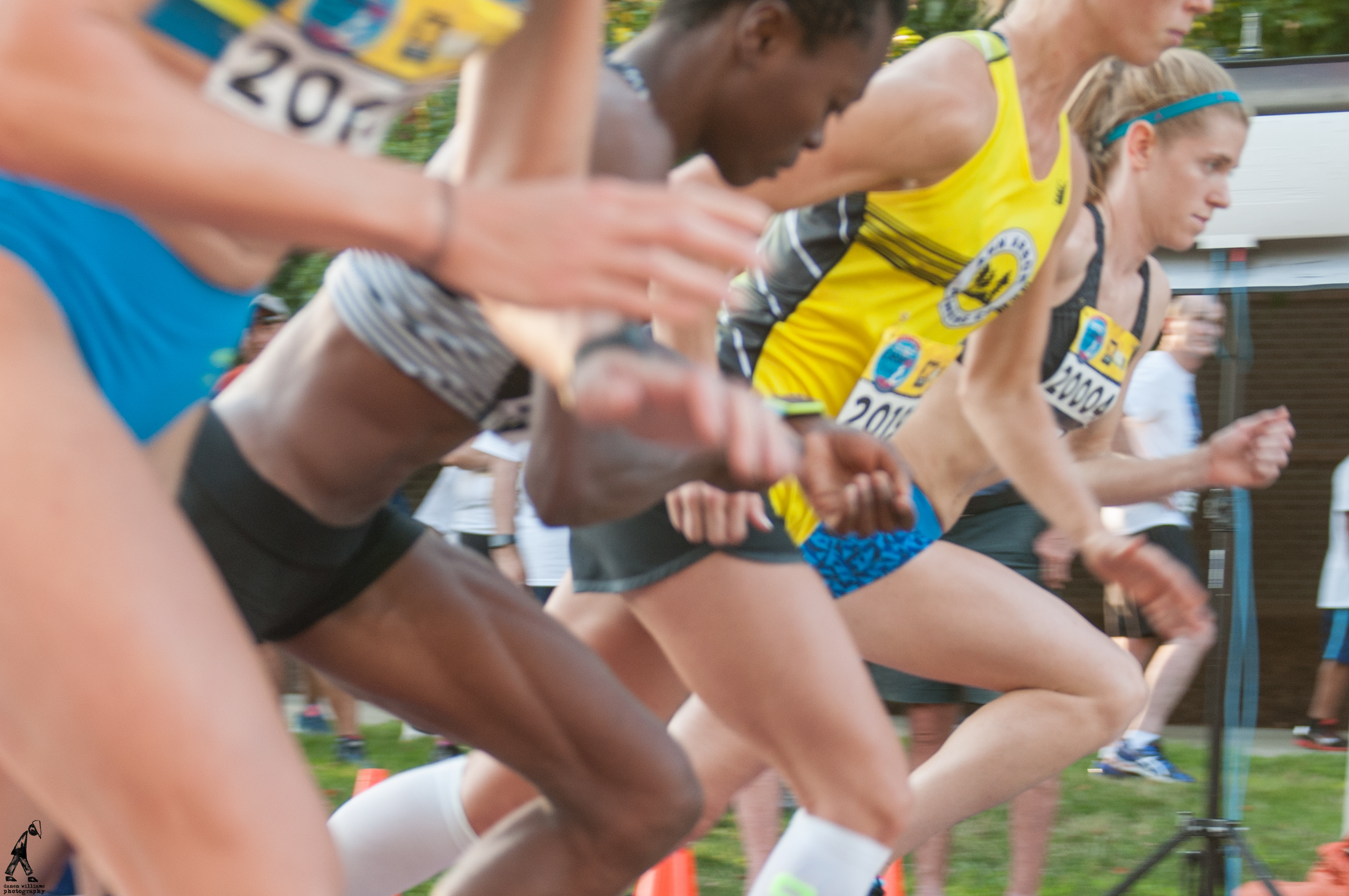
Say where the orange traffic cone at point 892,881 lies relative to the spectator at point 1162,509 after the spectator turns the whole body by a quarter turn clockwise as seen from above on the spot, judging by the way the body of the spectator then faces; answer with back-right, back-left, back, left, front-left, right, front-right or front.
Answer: front

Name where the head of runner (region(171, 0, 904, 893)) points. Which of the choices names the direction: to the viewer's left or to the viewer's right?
to the viewer's right

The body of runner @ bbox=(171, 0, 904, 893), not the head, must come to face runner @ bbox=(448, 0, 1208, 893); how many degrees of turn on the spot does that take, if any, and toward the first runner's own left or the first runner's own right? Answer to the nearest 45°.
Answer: approximately 45° to the first runner's own left

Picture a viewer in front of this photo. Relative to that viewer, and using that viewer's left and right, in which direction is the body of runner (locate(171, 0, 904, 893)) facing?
facing to the right of the viewer

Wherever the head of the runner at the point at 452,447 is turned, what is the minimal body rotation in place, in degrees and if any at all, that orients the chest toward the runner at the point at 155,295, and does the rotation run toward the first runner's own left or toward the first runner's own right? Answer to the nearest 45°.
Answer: approximately 90° to the first runner's own right
